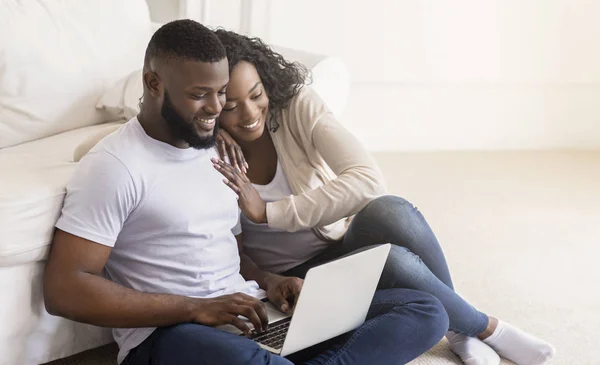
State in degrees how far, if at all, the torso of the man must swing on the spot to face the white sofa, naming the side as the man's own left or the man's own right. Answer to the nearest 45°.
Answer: approximately 180°

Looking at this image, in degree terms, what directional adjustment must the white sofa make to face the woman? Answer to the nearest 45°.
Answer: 0° — it already faces them

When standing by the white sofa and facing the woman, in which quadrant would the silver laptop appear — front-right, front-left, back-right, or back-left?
front-right

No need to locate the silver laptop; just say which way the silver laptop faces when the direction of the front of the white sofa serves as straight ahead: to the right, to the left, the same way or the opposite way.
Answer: the opposite way

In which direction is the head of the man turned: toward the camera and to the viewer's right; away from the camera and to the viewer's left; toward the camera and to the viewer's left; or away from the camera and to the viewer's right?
toward the camera and to the viewer's right

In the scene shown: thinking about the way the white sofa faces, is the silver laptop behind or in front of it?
in front

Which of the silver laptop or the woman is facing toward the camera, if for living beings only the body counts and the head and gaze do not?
the woman

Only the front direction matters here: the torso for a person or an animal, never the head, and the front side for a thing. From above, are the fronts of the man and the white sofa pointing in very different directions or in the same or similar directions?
same or similar directions

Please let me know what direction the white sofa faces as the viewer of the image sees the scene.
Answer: facing the viewer and to the right of the viewer

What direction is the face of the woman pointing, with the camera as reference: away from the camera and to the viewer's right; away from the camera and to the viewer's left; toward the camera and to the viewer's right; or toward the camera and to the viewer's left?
toward the camera and to the viewer's left

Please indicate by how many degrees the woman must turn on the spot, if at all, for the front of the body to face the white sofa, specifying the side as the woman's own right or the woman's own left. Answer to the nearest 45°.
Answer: approximately 90° to the woman's own right

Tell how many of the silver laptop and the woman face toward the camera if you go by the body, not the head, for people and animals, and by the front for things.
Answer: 1

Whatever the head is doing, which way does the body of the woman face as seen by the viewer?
toward the camera

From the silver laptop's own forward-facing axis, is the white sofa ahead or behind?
ahead

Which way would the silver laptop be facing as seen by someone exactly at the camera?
facing away from the viewer and to the left of the viewer
